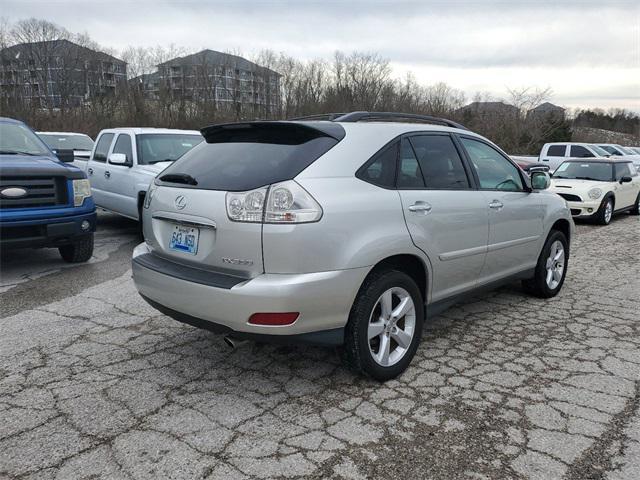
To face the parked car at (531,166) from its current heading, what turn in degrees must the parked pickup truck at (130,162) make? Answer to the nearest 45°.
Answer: approximately 45° to its left

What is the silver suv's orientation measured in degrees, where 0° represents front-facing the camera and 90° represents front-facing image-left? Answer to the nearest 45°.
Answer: approximately 225°

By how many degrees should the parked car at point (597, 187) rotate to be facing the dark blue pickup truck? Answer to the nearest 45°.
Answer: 0° — it already faces it

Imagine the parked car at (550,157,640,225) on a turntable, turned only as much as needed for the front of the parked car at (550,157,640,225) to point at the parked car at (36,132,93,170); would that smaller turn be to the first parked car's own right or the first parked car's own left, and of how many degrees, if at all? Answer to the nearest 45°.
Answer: approximately 45° to the first parked car's own right

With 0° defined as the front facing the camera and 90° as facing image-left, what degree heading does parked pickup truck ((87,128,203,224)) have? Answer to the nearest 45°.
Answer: approximately 315°

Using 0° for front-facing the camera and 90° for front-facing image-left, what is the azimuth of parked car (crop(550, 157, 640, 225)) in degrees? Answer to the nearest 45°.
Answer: approximately 45°

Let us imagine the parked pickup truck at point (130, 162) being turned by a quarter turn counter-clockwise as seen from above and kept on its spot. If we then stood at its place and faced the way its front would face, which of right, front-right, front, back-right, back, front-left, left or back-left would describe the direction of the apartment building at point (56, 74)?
front-left

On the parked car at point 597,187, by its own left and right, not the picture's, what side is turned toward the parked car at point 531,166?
right
